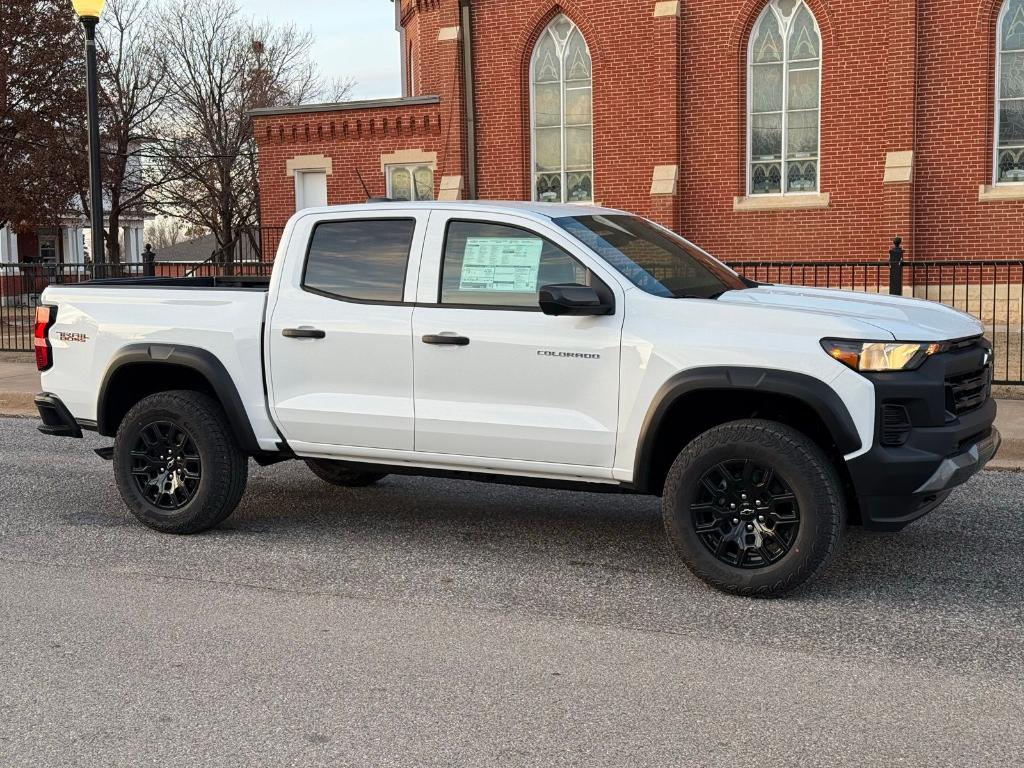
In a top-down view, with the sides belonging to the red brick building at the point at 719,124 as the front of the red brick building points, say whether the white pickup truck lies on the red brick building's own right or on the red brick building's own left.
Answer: on the red brick building's own right
